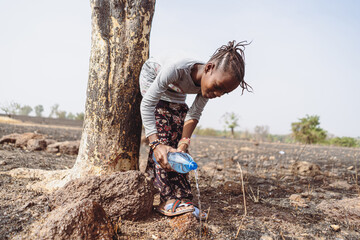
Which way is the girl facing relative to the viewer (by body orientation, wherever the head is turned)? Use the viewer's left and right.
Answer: facing the viewer and to the right of the viewer

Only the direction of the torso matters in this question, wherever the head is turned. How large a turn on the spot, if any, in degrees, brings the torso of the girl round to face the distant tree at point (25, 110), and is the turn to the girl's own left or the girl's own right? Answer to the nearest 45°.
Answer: approximately 180°

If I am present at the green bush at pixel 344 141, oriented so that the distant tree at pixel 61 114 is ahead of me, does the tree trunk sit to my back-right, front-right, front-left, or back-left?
front-left

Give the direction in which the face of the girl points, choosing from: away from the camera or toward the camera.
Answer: toward the camera

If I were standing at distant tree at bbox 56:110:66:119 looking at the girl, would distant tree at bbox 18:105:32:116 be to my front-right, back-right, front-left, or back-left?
back-right

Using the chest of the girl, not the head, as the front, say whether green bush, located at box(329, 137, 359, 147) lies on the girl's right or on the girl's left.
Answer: on the girl's left

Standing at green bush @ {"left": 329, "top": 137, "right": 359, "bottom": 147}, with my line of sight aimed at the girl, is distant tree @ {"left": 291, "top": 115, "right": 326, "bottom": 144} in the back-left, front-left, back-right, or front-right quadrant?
front-right

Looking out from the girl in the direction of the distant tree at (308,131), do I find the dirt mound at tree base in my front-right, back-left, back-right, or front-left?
back-left

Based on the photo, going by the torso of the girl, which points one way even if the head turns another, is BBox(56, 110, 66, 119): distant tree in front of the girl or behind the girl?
behind

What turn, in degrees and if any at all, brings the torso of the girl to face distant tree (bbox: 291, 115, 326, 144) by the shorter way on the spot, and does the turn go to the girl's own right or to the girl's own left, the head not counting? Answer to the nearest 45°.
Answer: approximately 90° to the girl's own left
